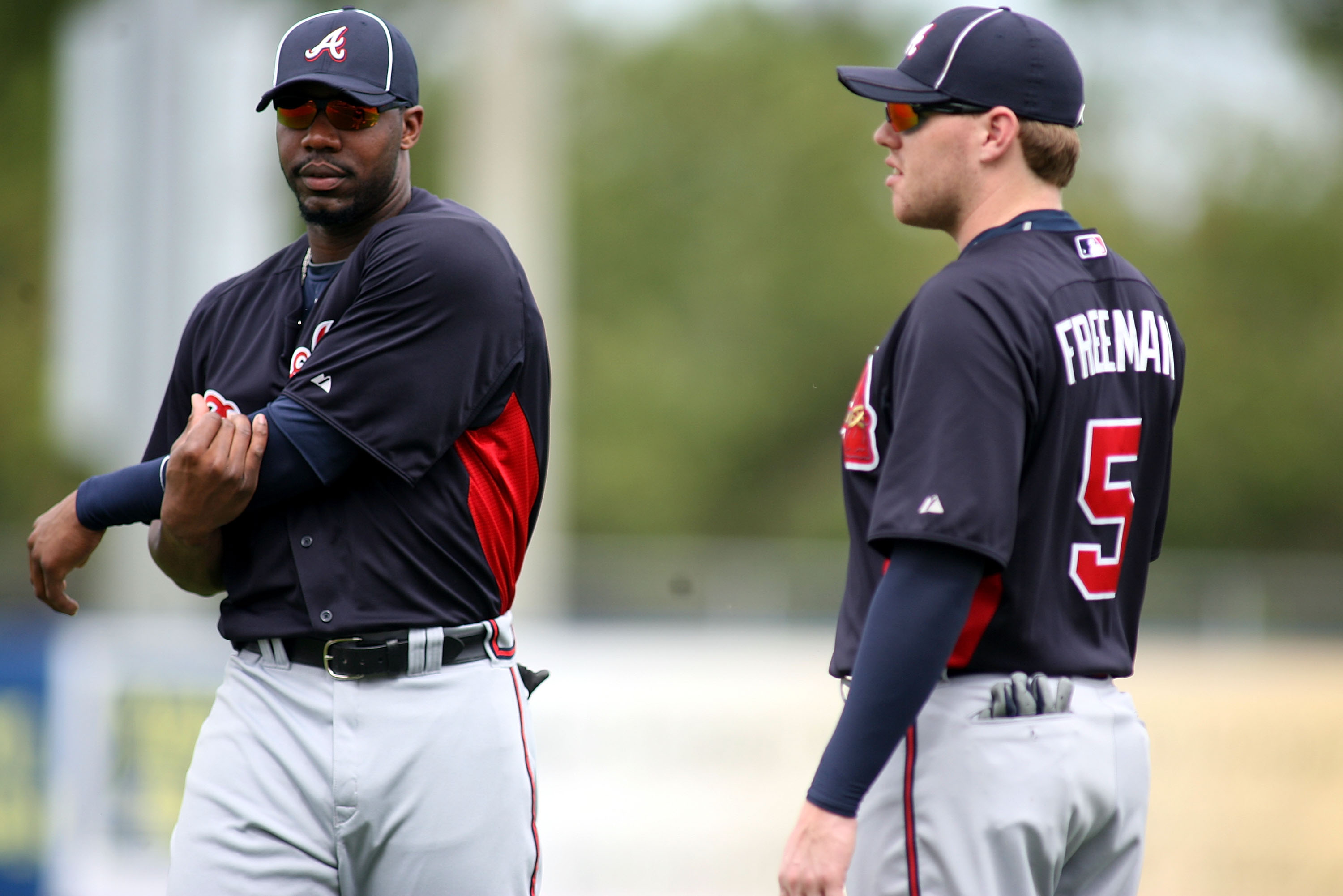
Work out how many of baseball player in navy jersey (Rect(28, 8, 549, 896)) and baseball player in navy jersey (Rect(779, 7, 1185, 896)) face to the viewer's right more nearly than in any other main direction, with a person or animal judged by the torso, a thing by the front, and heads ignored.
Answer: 0

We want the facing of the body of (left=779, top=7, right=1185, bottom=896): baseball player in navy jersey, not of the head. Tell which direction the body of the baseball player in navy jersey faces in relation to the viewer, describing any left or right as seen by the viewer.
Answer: facing away from the viewer and to the left of the viewer

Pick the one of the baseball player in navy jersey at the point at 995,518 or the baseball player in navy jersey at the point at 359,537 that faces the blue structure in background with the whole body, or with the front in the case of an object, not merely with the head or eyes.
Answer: the baseball player in navy jersey at the point at 995,518

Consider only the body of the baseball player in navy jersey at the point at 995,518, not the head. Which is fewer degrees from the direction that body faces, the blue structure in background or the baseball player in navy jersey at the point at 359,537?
the blue structure in background

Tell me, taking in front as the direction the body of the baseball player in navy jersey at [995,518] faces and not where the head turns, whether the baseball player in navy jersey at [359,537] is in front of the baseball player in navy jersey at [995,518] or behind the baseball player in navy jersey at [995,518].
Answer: in front

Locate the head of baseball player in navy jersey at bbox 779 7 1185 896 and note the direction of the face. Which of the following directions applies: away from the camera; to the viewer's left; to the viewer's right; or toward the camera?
to the viewer's left

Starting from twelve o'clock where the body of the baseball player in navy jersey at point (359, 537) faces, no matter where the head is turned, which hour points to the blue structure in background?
The blue structure in background is roughly at 4 o'clock from the baseball player in navy jersey.

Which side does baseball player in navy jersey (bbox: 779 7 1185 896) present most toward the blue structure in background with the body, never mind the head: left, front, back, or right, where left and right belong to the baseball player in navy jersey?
front

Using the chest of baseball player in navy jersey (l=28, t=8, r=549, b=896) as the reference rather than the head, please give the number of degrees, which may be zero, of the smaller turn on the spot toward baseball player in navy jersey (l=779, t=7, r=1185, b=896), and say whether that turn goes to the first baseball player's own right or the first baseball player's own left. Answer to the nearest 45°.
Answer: approximately 90° to the first baseball player's own left

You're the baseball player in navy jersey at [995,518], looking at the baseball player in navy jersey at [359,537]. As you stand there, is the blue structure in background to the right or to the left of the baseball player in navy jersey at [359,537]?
right
